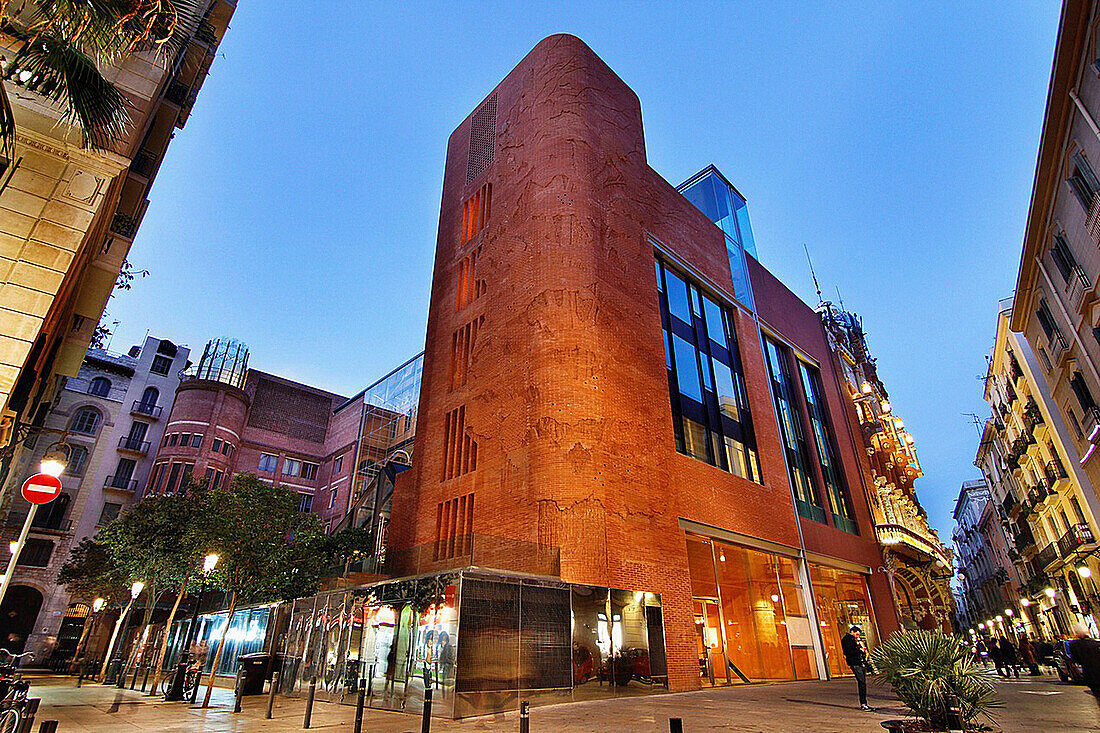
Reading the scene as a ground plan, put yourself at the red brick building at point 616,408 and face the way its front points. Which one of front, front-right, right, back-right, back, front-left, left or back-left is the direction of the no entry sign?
right

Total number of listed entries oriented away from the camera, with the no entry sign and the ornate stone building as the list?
0

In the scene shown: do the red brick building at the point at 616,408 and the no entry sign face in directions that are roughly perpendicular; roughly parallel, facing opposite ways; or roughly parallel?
roughly parallel

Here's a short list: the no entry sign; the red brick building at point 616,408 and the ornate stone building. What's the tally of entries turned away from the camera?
0

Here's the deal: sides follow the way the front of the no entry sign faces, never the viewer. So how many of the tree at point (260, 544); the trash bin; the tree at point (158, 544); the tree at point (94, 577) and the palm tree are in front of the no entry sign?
1

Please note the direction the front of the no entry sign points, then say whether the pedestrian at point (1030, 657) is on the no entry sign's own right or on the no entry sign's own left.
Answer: on the no entry sign's own left

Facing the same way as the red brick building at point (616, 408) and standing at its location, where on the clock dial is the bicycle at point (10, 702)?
The bicycle is roughly at 3 o'clock from the red brick building.

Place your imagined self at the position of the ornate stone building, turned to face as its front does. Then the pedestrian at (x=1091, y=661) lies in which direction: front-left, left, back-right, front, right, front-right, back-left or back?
front-right

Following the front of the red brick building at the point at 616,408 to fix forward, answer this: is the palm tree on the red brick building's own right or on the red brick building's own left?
on the red brick building's own right

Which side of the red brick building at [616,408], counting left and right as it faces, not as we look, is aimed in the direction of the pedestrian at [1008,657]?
left

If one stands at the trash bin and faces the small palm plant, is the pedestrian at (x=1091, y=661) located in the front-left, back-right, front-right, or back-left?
front-left

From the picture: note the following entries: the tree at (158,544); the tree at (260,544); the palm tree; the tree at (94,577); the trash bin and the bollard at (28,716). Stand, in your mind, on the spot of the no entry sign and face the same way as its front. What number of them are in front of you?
2

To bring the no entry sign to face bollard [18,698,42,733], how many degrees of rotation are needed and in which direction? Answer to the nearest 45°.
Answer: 0° — it already faces it

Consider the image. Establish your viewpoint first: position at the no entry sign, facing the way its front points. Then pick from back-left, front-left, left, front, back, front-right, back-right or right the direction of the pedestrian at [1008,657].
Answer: left

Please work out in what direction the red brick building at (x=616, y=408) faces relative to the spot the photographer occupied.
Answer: facing the viewer and to the right of the viewer

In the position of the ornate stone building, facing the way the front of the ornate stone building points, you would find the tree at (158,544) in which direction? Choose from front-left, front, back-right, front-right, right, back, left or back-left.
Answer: right

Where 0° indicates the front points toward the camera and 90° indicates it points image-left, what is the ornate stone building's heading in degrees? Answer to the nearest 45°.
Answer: approximately 315°

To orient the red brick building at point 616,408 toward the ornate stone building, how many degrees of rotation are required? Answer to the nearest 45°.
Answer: approximately 90° to its left

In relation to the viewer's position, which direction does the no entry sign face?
facing the viewer
